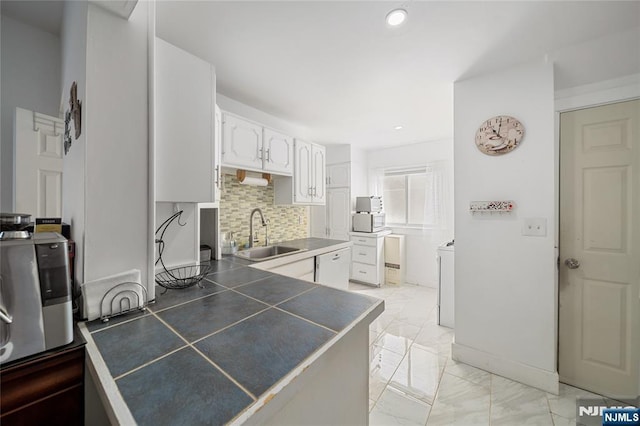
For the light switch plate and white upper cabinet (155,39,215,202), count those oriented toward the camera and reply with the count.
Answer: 1

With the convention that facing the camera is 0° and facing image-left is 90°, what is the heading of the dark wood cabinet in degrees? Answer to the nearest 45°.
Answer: approximately 315°

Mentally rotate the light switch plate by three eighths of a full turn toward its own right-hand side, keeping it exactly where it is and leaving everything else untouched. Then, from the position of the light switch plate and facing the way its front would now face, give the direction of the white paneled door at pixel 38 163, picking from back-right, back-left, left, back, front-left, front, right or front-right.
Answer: left

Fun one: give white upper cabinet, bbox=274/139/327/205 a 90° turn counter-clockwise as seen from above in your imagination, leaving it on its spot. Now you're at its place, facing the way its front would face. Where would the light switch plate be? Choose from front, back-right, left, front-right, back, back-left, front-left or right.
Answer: right

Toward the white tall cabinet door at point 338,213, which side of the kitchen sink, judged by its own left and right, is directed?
left

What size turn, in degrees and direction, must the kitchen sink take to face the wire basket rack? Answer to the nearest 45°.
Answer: approximately 90° to its right

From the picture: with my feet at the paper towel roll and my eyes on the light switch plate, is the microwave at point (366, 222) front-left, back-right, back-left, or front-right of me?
front-left

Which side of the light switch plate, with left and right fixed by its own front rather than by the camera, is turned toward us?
front

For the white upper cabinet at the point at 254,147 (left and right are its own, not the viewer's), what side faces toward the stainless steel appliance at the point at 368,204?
left

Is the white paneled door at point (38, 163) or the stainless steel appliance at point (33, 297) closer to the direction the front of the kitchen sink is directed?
the stainless steel appliance

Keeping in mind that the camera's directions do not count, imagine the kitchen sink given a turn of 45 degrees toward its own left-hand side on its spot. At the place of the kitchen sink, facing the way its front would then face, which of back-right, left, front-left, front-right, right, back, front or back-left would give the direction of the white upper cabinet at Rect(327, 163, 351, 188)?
front-left

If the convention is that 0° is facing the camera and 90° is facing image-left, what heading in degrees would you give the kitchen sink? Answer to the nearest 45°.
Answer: approximately 315°

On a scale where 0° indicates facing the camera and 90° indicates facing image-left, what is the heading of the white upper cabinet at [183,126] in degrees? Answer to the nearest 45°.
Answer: approximately 270°
